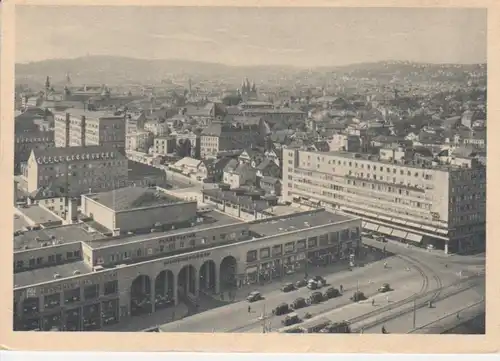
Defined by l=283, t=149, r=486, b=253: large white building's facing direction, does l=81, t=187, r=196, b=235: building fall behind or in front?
in front

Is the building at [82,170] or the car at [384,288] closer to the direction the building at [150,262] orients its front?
the car

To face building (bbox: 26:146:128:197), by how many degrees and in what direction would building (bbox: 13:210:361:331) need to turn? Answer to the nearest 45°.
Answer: approximately 180°

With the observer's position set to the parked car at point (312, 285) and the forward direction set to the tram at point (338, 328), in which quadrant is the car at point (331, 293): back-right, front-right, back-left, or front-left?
front-left

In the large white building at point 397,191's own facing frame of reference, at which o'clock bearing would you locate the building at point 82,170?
The building is roughly at 1 o'clock from the large white building.

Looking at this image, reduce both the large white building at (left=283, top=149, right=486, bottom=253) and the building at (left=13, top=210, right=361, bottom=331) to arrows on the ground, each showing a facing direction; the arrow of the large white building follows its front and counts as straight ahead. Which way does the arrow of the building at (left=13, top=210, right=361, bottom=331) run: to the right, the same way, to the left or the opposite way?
to the left

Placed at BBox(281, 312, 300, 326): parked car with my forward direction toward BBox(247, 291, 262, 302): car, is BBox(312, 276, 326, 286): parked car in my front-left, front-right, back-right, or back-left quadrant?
front-right

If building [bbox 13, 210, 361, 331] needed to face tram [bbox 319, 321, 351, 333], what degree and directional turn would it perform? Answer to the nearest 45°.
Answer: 0° — it already faces it

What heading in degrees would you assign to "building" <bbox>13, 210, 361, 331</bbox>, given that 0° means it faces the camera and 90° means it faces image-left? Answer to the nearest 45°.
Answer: approximately 315°

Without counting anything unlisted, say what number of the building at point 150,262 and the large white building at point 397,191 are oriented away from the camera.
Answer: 0

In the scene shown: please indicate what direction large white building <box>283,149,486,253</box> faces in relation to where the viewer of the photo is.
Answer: facing the viewer and to the left of the viewer

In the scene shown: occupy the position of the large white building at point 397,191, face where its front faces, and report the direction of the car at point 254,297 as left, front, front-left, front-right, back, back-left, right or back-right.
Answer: front

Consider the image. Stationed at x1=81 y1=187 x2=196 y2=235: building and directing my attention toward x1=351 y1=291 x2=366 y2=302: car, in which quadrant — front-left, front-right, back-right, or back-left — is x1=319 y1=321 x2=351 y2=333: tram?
front-right

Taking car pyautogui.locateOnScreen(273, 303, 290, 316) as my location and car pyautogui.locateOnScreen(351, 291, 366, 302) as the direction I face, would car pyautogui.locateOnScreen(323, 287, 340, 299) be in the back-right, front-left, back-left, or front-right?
front-left
